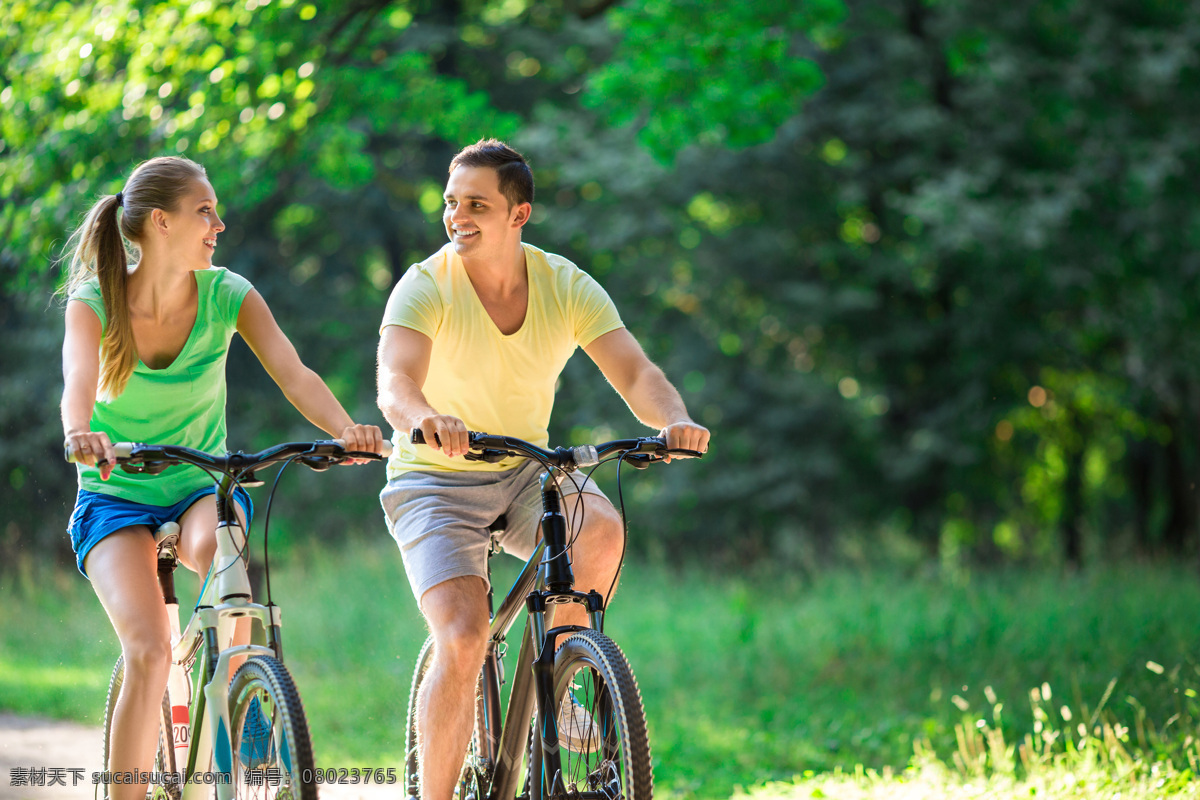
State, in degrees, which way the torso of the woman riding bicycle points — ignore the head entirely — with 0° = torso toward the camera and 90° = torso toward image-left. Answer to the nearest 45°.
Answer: approximately 315°

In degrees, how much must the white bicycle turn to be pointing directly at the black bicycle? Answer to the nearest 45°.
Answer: approximately 45° to its left

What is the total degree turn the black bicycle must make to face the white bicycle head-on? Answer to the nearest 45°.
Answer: approximately 135° to its right

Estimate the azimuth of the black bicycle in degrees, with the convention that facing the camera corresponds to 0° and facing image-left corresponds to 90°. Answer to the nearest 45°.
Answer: approximately 315°

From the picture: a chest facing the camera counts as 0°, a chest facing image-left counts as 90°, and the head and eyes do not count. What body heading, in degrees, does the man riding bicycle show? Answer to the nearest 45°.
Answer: approximately 315°
